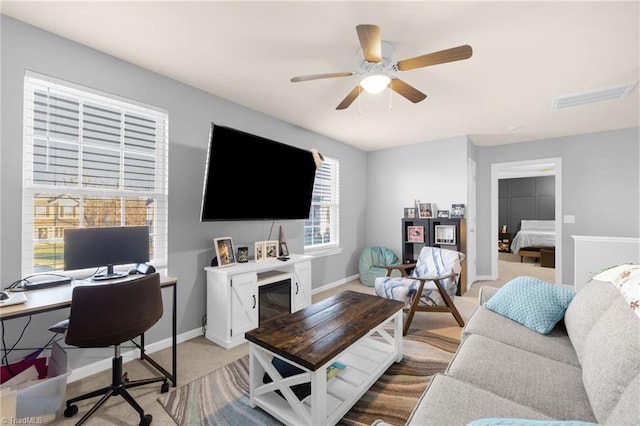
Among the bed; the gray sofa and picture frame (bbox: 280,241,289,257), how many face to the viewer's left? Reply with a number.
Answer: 1

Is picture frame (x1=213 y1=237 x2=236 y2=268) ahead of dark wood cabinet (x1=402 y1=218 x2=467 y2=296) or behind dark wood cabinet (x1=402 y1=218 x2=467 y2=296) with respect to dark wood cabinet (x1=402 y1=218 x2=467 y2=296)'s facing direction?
ahead

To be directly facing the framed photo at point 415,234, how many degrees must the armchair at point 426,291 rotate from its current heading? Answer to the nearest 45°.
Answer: approximately 135° to its right

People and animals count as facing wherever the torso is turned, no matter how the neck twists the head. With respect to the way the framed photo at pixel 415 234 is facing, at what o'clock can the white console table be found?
The white console table is roughly at 1 o'clock from the framed photo.

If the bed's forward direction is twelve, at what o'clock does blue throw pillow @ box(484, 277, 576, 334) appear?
The blue throw pillow is roughly at 12 o'clock from the bed.

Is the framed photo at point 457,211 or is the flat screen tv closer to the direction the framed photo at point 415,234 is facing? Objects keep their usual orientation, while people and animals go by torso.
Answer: the flat screen tv

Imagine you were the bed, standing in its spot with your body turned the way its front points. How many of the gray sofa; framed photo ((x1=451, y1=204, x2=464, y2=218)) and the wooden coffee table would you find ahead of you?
3

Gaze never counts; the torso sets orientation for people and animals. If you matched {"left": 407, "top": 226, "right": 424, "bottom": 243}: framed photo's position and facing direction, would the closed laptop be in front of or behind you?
in front

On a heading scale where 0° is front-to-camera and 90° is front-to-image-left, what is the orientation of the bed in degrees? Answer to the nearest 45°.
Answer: approximately 0°

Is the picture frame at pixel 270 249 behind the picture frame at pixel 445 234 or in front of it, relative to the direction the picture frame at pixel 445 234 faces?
in front

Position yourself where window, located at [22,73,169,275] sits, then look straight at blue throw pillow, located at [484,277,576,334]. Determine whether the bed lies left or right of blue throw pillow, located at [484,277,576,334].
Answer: left

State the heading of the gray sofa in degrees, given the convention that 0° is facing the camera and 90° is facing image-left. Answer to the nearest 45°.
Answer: approximately 90°
